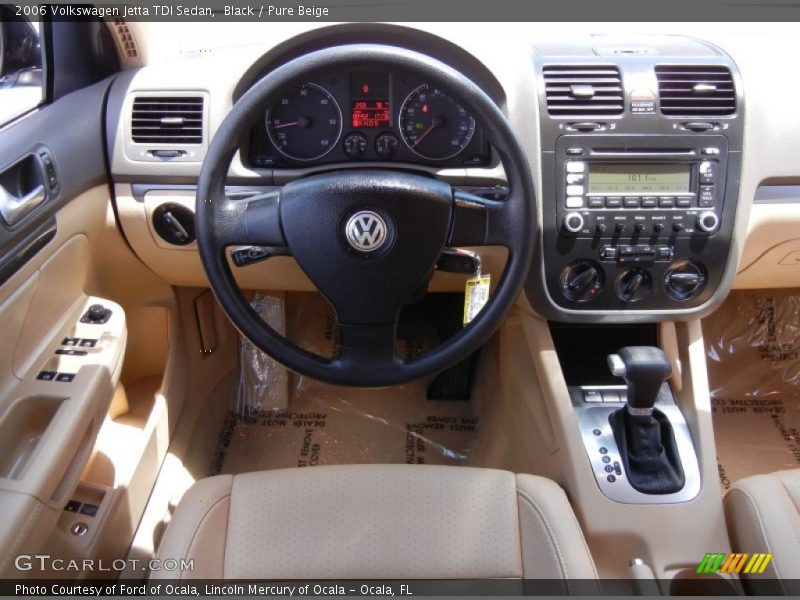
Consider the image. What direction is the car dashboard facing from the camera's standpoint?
toward the camera

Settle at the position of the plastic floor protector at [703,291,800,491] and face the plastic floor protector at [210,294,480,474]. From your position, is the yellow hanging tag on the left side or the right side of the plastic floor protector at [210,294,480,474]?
left
